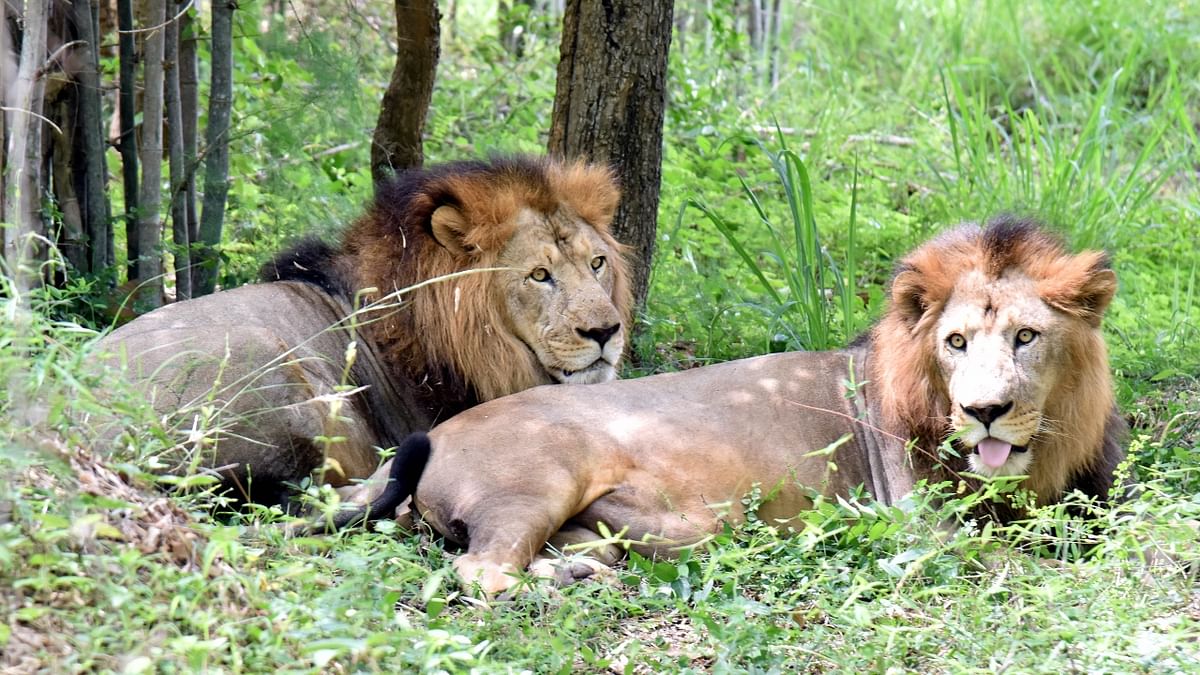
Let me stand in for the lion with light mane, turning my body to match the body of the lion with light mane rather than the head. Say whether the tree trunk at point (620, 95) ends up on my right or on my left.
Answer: on my left

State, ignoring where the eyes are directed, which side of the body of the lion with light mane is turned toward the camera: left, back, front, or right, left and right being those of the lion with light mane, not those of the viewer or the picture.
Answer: right

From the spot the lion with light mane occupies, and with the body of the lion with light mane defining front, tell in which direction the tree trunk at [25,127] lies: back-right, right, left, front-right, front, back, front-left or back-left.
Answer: back

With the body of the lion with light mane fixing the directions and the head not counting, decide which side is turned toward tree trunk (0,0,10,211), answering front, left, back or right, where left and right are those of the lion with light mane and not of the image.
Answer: back

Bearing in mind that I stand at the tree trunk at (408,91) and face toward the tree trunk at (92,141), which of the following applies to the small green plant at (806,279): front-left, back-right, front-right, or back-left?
back-left

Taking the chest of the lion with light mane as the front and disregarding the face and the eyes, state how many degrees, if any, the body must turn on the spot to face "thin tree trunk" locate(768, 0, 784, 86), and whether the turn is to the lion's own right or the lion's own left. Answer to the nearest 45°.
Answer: approximately 90° to the lion's own left
